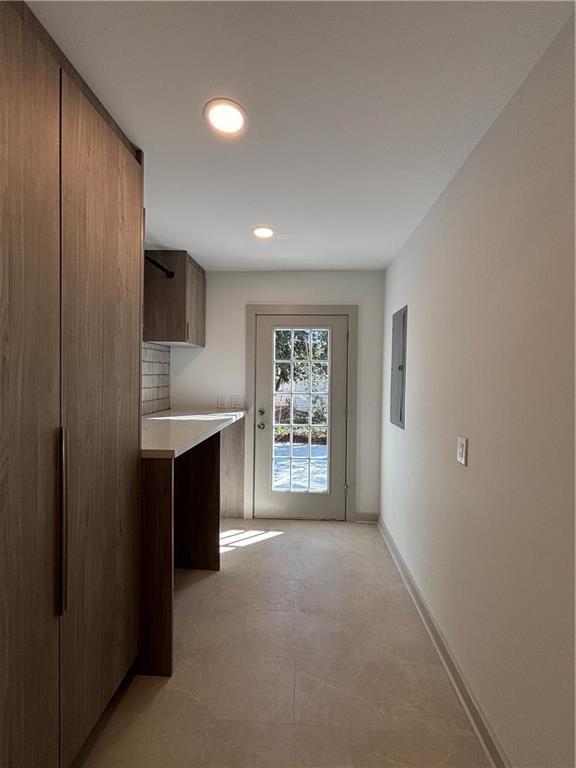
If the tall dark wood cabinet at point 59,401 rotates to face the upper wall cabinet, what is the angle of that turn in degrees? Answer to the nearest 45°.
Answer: approximately 90° to its left

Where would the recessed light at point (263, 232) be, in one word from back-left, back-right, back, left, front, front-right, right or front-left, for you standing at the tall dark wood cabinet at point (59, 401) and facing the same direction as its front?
front-left

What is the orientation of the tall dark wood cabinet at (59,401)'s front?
to the viewer's right
